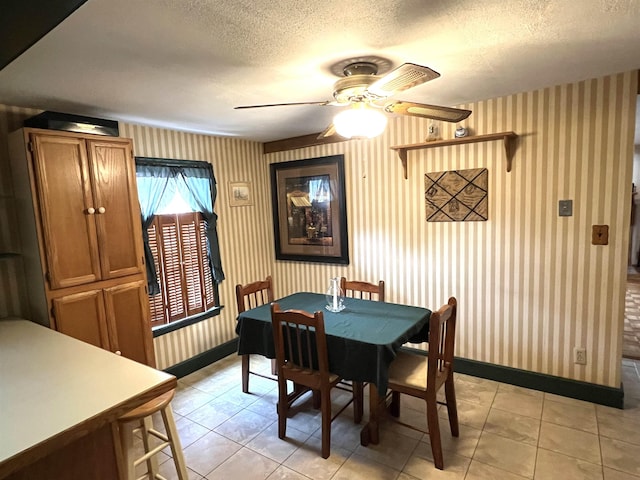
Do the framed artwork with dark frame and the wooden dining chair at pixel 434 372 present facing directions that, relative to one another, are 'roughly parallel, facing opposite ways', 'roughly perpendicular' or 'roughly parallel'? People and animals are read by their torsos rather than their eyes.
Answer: roughly perpendicular

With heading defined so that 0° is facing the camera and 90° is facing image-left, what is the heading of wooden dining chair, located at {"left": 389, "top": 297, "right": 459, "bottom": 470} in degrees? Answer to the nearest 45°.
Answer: approximately 135°

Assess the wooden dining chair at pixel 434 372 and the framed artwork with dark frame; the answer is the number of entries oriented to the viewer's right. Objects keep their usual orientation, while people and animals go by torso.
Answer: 0

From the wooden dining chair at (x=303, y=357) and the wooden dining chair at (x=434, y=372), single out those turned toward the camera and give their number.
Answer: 0

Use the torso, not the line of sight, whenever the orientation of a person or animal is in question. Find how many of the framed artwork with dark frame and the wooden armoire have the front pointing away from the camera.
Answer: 0

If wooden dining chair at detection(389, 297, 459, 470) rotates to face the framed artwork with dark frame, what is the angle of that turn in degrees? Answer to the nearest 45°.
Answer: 0° — it already faces it

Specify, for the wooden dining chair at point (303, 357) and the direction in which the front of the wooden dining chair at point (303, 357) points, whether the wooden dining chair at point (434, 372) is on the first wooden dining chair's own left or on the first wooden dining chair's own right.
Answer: on the first wooden dining chair's own right

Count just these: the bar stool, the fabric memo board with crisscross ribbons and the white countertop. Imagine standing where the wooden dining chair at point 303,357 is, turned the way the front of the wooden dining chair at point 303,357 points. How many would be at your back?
2

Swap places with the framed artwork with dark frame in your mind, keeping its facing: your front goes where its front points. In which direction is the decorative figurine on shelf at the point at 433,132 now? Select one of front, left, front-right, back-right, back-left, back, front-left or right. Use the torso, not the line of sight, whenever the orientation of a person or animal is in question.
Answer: left

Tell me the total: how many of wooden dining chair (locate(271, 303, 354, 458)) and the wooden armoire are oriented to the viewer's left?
0

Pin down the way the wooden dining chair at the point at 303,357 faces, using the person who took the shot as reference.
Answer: facing away from the viewer and to the right of the viewer

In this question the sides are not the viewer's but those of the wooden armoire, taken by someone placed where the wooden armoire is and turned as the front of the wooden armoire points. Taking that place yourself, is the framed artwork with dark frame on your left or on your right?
on your left

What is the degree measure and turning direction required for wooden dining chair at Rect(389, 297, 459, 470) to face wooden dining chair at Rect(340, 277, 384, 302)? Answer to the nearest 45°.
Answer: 0° — it already faces it

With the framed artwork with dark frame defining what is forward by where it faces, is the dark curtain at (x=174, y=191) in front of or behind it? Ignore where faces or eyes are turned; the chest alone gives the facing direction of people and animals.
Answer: in front
